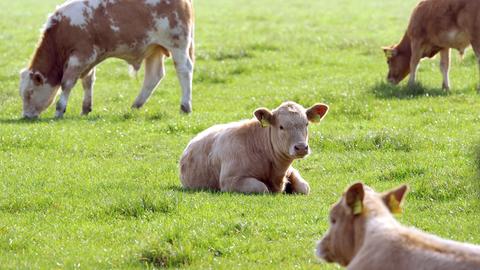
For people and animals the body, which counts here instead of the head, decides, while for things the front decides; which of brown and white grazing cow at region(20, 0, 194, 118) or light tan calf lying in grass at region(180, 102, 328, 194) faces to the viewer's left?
the brown and white grazing cow

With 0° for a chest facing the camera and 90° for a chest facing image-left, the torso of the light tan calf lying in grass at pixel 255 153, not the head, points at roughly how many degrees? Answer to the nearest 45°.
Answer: approximately 315°

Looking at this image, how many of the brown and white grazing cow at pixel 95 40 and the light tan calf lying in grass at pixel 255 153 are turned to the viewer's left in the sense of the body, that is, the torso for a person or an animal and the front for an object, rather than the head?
1

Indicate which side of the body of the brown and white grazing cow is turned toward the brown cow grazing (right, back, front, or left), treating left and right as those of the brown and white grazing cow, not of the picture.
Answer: back

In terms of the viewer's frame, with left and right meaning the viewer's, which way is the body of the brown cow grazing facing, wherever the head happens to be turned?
facing to the left of the viewer

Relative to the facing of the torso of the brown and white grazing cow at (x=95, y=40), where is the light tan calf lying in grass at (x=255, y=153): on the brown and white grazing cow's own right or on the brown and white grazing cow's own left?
on the brown and white grazing cow's own left

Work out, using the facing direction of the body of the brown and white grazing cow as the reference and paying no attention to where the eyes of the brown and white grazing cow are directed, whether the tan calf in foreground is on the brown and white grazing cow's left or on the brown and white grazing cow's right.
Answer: on the brown and white grazing cow's left

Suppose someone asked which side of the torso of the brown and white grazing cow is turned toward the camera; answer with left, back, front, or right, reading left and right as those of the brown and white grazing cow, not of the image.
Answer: left
